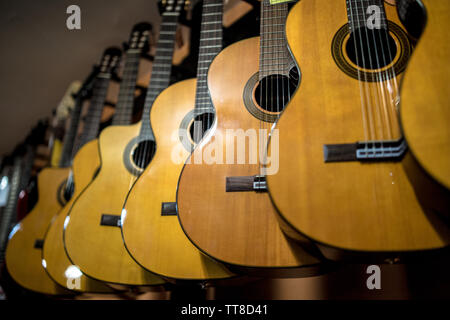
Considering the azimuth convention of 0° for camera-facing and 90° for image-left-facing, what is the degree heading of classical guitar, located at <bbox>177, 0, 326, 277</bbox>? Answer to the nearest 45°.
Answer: approximately 0°

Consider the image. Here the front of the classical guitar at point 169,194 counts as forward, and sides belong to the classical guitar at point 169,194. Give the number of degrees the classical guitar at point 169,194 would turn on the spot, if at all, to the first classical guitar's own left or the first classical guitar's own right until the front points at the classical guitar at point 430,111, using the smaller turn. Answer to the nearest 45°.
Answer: approximately 45° to the first classical guitar's own left

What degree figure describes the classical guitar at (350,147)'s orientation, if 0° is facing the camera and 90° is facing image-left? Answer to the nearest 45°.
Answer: approximately 0°

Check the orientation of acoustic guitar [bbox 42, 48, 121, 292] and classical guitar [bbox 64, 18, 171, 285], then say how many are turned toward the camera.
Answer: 2
